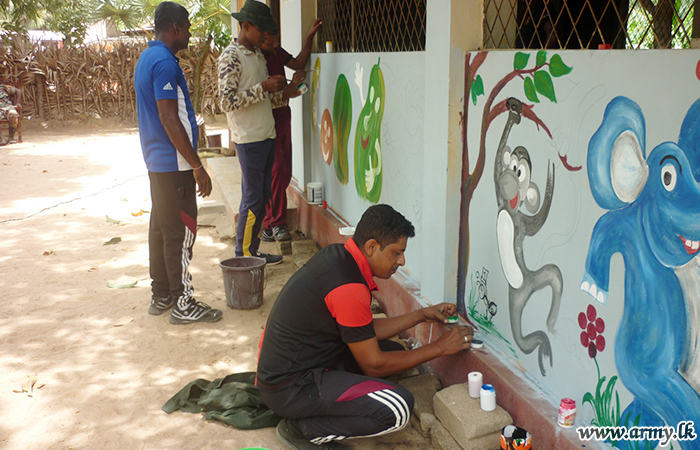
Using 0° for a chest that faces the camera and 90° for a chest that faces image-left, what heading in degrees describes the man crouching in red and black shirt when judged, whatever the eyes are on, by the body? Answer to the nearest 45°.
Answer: approximately 270°

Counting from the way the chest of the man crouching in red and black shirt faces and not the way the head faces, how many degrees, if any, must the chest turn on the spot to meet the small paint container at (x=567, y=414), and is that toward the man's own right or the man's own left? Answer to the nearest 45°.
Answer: approximately 45° to the man's own right

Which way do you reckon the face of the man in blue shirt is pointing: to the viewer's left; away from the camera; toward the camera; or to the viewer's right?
to the viewer's right

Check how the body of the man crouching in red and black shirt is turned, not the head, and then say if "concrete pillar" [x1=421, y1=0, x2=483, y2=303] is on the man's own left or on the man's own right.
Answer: on the man's own left

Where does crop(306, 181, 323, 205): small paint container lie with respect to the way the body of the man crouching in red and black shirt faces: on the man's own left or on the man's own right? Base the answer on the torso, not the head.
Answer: on the man's own left

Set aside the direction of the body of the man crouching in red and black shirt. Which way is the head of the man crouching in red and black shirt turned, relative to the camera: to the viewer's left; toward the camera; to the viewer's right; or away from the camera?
to the viewer's right

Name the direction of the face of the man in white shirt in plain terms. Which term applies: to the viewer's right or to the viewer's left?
to the viewer's right

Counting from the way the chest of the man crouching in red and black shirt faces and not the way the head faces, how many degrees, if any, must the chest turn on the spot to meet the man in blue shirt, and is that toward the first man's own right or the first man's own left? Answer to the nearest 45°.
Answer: approximately 135° to the first man's own left
